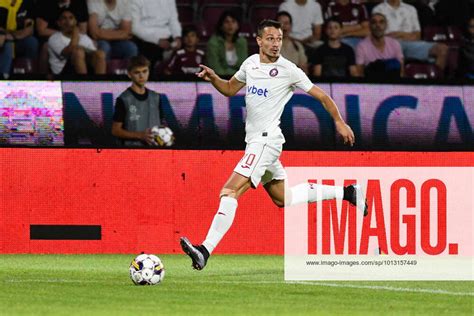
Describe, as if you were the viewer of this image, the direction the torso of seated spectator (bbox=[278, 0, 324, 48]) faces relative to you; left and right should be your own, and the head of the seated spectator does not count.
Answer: facing the viewer

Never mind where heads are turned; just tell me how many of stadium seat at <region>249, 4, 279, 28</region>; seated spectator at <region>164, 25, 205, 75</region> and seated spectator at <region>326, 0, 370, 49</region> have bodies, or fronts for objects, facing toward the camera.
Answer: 3

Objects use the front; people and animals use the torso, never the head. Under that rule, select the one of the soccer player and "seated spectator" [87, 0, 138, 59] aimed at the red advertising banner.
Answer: the seated spectator

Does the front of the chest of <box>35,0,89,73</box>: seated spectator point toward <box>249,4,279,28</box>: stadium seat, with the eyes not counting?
no

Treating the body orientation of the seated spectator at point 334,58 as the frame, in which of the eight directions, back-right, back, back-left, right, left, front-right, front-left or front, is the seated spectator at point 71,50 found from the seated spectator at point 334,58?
right

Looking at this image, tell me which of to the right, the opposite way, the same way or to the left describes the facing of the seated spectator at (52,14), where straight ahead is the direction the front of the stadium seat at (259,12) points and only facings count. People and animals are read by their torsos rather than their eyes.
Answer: the same way

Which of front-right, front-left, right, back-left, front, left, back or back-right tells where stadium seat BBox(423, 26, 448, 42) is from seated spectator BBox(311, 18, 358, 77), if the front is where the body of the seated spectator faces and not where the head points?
back-left

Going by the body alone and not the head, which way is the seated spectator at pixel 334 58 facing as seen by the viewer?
toward the camera

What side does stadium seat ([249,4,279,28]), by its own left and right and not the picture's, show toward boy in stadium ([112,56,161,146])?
front

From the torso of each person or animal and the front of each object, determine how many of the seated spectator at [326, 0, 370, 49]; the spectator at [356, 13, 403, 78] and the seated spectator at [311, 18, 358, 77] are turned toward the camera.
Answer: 3

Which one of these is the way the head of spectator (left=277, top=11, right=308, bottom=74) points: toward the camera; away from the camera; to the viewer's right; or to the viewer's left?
toward the camera

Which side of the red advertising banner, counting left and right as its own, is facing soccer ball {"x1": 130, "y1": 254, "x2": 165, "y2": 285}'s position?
front

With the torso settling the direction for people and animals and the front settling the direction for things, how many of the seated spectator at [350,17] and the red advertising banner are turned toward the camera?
2

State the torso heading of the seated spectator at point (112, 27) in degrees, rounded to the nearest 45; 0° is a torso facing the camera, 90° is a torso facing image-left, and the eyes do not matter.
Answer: approximately 0°

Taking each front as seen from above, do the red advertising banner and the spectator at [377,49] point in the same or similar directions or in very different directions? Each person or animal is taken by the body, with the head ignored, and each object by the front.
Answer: same or similar directions

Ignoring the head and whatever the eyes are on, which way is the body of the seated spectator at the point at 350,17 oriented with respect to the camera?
toward the camera
